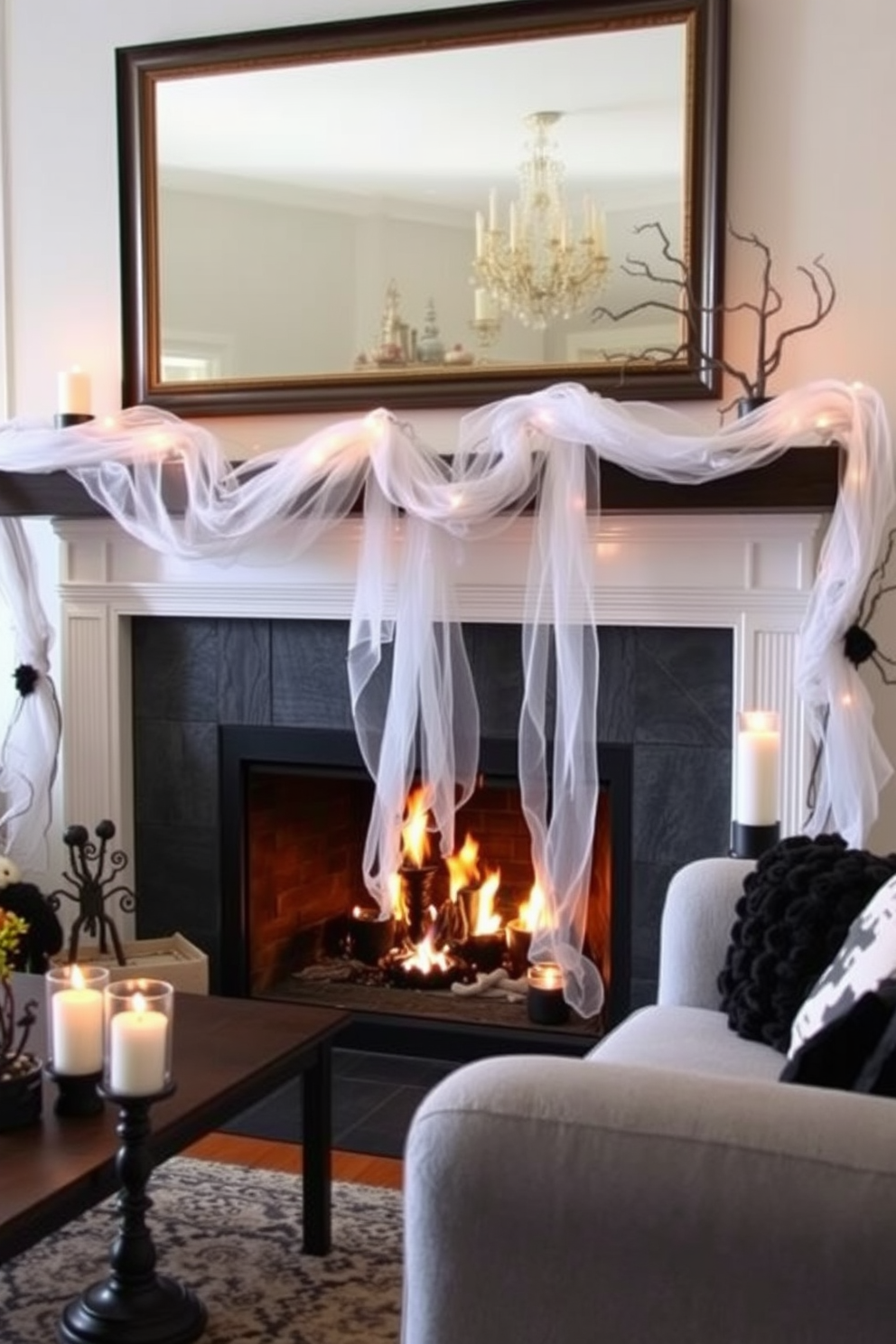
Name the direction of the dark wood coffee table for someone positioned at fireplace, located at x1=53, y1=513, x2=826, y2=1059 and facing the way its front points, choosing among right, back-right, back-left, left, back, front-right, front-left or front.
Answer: front

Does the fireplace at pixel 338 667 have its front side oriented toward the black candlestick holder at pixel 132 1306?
yes

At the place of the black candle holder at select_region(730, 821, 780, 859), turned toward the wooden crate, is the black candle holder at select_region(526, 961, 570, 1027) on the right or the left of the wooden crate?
right

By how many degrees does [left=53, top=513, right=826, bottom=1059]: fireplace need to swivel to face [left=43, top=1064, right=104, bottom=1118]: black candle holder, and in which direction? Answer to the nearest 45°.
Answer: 0° — it already faces it

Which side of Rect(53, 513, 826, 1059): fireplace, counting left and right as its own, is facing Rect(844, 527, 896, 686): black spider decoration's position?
left

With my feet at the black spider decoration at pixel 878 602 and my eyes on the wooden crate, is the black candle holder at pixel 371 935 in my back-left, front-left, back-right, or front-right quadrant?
front-right

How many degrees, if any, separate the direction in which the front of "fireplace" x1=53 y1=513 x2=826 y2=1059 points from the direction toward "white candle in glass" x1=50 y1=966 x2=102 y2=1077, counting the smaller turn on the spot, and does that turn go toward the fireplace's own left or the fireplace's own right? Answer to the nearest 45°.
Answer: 0° — it already faces it

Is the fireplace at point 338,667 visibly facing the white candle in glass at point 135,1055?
yes

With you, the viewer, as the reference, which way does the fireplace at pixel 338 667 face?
facing the viewer
